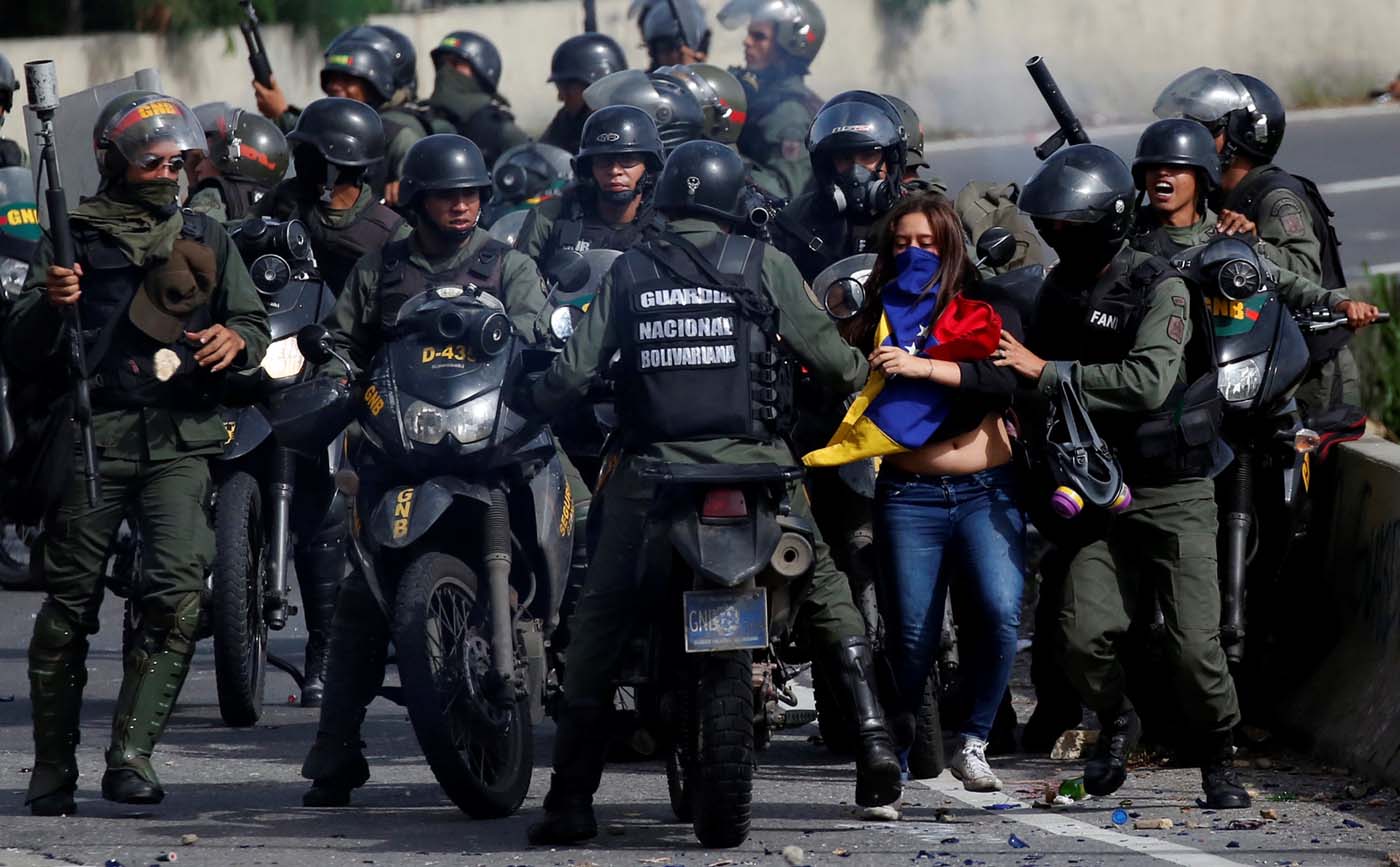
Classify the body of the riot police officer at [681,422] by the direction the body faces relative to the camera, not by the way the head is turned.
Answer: away from the camera

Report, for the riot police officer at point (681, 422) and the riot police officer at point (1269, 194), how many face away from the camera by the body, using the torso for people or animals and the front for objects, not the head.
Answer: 1

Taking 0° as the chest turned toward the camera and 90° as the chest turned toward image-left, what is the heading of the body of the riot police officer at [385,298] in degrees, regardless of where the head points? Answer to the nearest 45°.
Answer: approximately 0°

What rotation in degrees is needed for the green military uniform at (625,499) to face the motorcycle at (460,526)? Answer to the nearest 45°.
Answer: approximately 45° to its left
